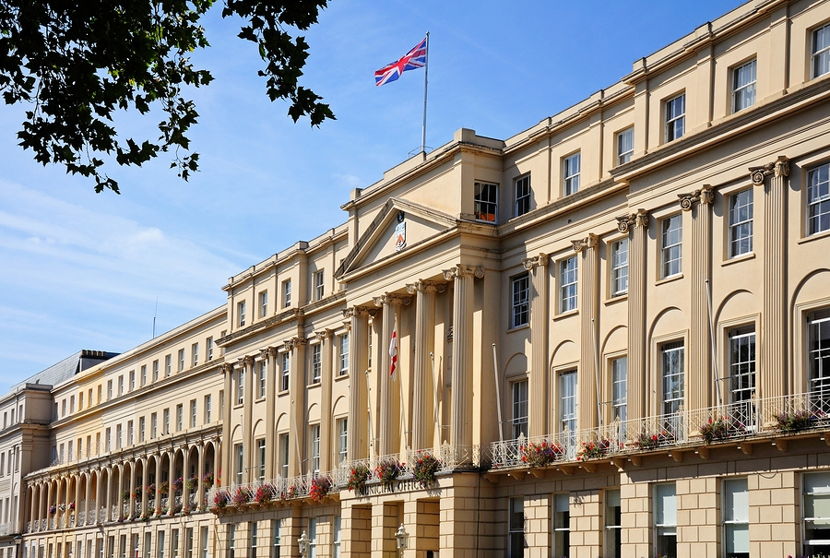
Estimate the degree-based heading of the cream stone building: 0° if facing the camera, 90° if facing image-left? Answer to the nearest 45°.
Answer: approximately 45°
